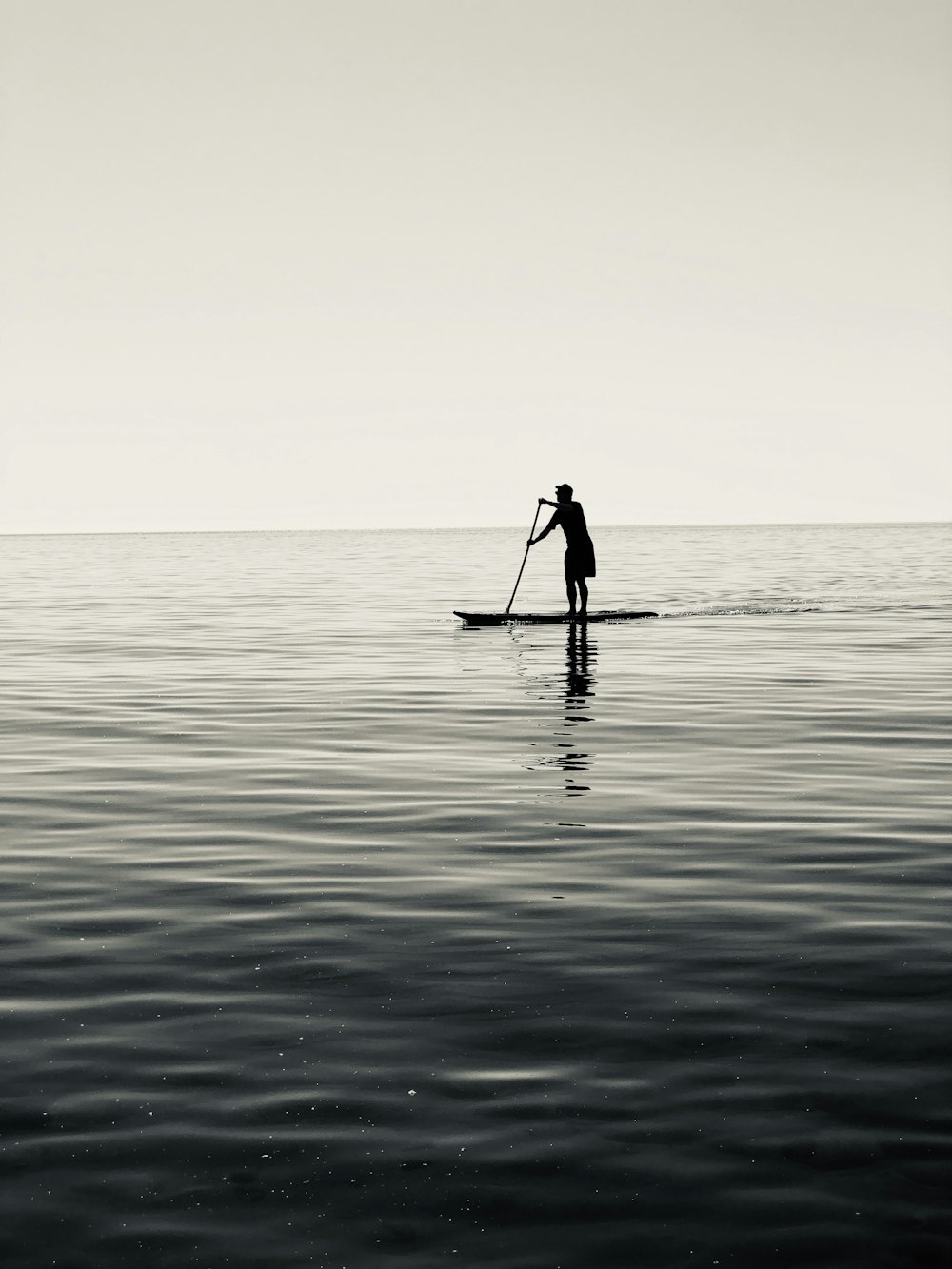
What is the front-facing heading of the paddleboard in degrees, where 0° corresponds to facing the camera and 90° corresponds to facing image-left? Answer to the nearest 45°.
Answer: approximately 90°

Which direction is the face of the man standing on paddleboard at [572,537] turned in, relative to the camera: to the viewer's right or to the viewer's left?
to the viewer's left
